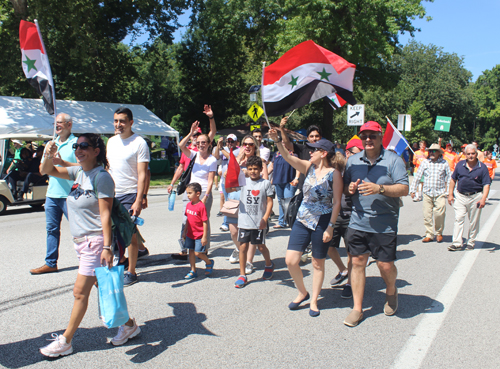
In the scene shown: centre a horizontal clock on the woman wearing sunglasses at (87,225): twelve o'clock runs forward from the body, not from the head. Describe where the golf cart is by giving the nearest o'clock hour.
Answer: The golf cart is roughly at 4 o'clock from the woman wearing sunglasses.

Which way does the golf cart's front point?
to the viewer's left

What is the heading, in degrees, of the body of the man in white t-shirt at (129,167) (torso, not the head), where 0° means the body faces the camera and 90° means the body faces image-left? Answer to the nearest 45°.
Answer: approximately 45°

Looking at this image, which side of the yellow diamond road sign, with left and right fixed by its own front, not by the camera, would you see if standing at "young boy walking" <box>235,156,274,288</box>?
front

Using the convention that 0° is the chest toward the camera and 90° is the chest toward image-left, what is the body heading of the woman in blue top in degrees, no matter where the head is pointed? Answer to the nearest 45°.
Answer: approximately 45°

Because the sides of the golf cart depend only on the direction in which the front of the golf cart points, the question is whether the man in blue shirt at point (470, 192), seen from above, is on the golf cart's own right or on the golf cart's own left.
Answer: on the golf cart's own left

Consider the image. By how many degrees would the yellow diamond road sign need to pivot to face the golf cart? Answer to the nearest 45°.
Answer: approximately 45° to its right

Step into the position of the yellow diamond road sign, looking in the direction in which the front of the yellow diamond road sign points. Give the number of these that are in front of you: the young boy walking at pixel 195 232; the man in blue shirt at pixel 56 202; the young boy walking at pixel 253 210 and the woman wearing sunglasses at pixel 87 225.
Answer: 4

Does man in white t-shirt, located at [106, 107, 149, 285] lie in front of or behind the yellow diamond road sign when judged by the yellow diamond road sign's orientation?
in front

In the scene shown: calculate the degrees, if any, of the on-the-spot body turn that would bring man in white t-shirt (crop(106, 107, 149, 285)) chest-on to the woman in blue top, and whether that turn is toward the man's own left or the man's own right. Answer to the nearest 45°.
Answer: approximately 90° to the man's own left

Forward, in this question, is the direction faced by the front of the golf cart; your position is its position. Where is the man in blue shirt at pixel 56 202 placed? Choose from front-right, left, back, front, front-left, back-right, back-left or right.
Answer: left

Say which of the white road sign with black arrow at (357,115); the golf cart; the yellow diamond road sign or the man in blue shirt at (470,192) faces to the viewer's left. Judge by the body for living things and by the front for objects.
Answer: the golf cart
